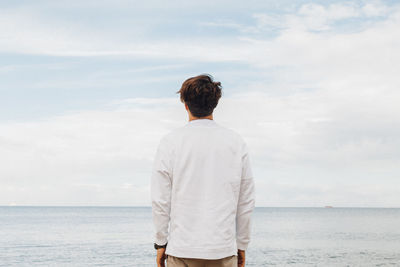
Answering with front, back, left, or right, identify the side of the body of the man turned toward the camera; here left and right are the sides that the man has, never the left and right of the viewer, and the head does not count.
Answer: back

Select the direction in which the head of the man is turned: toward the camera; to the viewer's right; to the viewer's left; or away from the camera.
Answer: away from the camera
